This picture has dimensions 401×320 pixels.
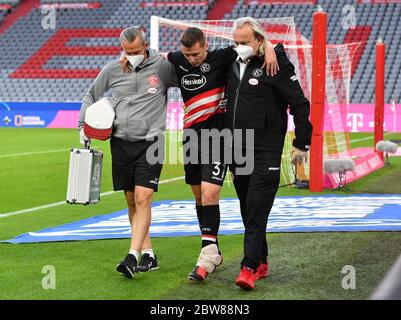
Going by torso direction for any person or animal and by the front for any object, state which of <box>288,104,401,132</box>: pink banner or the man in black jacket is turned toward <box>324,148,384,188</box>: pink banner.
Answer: <box>288,104,401,132</box>: pink banner

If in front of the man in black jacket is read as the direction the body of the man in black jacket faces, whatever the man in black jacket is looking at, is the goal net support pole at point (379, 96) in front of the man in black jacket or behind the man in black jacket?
behind

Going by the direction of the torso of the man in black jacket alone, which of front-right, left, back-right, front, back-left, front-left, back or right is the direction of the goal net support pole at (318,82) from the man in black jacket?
back-right

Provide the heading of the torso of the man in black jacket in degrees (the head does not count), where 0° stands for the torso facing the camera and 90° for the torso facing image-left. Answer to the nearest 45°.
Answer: approximately 45°

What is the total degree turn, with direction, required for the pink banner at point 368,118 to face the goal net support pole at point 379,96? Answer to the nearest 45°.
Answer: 0° — it already faces it

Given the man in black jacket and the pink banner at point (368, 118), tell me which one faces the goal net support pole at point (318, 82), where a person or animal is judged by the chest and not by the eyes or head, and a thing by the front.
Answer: the pink banner

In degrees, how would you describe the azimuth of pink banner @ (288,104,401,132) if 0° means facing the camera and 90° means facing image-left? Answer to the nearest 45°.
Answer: approximately 0°

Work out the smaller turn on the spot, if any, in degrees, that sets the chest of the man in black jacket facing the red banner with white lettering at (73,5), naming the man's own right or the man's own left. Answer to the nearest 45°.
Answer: approximately 135° to the man's own right

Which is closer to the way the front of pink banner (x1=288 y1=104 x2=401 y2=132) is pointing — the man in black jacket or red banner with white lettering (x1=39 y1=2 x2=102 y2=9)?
the man in black jacket

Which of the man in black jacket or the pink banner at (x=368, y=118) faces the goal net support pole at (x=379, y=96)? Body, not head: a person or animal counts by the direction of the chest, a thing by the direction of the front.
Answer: the pink banner
